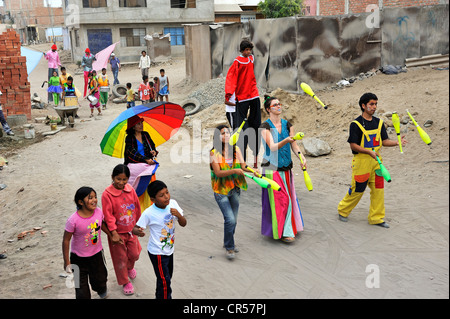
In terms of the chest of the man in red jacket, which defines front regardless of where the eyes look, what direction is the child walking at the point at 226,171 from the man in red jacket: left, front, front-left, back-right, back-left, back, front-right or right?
front-right

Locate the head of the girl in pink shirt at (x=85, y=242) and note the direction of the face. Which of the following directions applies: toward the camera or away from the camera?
toward the camera

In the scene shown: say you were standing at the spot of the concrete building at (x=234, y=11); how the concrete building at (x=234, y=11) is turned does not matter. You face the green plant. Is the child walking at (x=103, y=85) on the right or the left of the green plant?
right

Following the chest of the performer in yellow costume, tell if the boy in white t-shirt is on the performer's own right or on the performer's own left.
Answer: on the performer's own right

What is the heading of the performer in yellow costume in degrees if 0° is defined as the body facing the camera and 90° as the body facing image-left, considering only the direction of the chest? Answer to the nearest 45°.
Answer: approximately 315°

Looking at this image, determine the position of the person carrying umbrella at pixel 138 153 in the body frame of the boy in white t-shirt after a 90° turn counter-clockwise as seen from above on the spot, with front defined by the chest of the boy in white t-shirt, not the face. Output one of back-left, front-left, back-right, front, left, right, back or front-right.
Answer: front-left

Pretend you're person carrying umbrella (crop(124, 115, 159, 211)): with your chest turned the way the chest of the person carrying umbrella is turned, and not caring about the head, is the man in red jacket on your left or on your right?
on your left

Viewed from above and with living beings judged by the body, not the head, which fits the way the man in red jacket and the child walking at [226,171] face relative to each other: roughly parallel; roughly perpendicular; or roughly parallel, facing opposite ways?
roughly parallel

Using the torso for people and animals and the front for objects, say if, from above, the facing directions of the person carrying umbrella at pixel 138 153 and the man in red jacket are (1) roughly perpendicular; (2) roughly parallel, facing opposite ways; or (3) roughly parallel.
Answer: roughly parallel

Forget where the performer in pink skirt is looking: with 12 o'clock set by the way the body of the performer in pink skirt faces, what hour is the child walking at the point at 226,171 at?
The child walking is roughly at 3 o'clock from the performer in pink skirt.

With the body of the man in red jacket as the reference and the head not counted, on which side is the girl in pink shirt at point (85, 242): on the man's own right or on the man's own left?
on the man's own right

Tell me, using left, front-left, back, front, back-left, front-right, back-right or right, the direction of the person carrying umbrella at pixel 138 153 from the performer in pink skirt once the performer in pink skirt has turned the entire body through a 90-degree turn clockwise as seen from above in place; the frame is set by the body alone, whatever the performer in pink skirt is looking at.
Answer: front-right

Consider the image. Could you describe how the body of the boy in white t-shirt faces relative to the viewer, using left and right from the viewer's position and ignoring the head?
facing the viewer and to the right of the viewer

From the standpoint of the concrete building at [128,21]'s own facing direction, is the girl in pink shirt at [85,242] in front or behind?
in front

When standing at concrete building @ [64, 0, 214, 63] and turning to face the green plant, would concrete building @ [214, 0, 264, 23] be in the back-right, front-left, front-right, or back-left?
front-left

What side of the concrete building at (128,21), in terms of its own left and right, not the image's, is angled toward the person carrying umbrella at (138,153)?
front

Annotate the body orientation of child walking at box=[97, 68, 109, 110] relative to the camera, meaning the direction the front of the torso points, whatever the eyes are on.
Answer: toward the camera

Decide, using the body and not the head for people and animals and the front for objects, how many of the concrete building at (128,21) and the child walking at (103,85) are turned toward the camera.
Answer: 2
